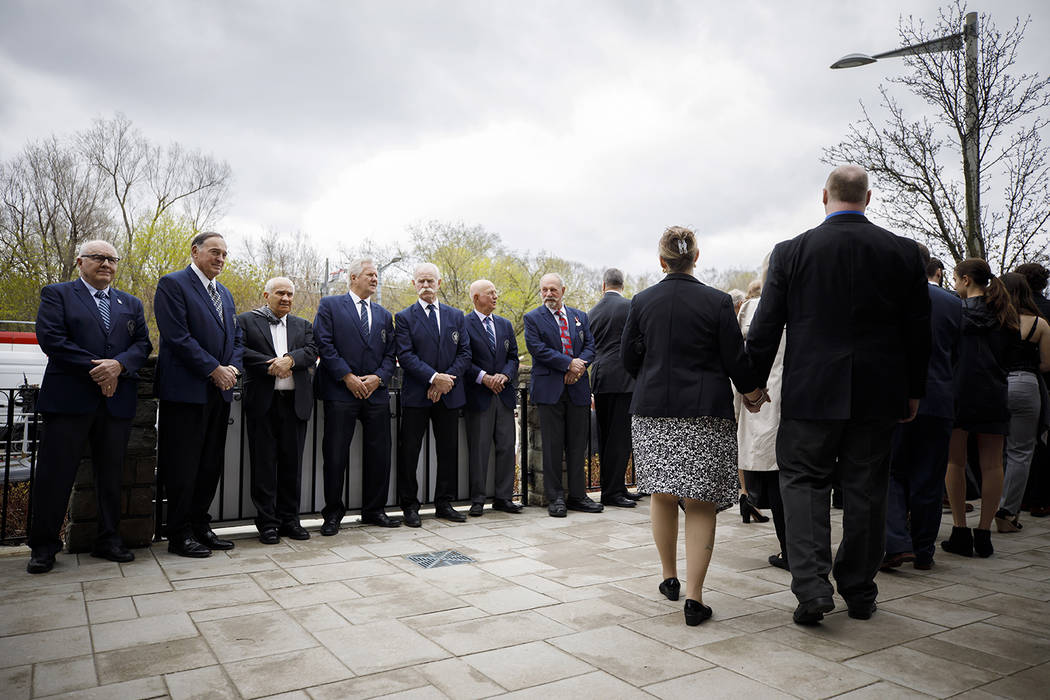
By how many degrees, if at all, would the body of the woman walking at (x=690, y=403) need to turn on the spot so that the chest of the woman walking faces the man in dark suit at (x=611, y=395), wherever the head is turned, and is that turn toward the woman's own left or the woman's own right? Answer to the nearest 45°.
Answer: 0° — they already face them

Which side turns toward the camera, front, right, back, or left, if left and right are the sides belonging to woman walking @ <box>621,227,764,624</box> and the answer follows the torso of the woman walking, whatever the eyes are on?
back

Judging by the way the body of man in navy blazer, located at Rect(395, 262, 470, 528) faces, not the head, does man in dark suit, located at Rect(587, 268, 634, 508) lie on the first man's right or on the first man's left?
on the first man's left

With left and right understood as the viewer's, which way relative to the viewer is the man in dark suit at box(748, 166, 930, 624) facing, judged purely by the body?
facing away from the viewer

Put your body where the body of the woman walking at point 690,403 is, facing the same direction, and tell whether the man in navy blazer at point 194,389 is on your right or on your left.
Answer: on your left

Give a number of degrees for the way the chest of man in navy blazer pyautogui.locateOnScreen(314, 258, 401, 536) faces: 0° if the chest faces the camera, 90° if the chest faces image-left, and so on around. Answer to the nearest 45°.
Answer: approximately 315°

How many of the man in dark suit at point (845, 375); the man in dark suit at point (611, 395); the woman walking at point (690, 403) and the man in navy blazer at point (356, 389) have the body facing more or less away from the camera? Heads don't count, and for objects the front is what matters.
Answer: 3

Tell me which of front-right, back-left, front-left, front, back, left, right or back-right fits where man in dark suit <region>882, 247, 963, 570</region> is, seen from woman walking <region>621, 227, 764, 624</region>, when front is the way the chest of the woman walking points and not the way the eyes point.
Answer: front-right

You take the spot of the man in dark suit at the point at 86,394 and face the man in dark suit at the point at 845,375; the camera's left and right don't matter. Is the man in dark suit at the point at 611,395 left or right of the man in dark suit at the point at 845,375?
left

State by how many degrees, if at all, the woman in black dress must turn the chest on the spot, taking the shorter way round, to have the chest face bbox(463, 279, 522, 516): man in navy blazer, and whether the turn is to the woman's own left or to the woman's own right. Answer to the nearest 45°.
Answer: approximately 45° to the woman's own left

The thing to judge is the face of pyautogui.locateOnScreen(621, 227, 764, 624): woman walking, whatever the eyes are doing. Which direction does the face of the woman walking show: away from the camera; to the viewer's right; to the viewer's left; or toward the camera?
away from the camera
